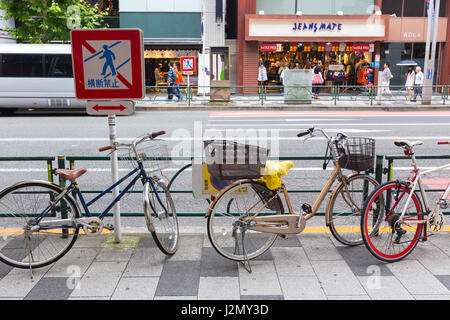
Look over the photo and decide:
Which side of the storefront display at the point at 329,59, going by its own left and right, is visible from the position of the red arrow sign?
front

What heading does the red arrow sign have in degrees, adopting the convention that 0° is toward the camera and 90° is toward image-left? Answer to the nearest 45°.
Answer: approximately 0°

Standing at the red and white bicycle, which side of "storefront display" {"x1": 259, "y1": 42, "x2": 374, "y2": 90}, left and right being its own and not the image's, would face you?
front

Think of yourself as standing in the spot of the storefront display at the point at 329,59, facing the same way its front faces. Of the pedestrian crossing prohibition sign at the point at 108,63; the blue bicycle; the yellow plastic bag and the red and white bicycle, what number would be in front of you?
4

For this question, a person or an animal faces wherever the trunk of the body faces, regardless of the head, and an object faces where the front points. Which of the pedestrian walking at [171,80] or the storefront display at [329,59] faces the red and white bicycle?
the storefront display

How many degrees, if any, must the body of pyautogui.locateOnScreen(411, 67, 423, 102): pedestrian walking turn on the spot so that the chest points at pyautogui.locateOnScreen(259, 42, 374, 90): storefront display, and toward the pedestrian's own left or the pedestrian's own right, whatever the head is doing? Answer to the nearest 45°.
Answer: approximately 45° to the pedestrian's own right

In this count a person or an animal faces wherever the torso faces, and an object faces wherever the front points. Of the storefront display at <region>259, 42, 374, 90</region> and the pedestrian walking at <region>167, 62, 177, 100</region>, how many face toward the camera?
1
